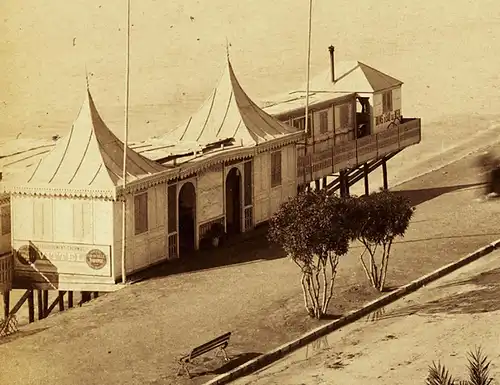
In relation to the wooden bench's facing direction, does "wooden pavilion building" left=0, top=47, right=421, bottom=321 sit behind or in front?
in front

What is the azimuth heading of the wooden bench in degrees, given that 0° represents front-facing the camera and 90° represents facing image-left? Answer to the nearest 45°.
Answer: approximately 135°

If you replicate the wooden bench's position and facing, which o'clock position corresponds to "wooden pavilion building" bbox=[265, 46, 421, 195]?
The wooden pavilion building is roughly at 2 o'clock from the wooden bench.
